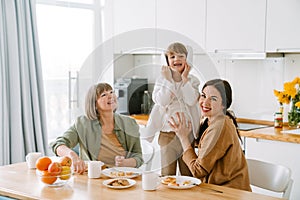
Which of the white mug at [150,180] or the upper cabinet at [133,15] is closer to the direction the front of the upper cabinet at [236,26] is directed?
the white mug

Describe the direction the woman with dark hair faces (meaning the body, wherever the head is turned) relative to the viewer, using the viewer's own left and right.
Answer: facing to the left of the viewer

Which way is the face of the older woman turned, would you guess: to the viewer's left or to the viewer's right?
to the viewer's right

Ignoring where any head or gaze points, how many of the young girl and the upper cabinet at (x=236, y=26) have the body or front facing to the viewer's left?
0

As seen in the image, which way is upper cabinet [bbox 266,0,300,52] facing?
toward the camera

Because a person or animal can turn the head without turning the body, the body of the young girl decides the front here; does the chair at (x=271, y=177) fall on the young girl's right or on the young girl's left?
on the young girl's left

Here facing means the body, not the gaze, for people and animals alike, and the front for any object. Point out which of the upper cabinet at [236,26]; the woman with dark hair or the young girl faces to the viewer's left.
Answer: the woman with dark hair

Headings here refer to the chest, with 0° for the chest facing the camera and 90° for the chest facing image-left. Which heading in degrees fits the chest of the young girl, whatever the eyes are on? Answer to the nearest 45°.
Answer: approximately 0°

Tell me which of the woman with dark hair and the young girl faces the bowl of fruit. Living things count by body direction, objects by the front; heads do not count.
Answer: the woman with dark hair

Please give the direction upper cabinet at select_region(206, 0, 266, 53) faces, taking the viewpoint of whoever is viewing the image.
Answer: facing the viewer

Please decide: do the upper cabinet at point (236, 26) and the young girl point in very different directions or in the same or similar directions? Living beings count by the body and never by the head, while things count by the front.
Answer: same or similar directions

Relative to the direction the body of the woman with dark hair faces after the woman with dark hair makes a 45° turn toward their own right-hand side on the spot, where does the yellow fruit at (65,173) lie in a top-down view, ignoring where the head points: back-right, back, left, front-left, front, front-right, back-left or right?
front-left
